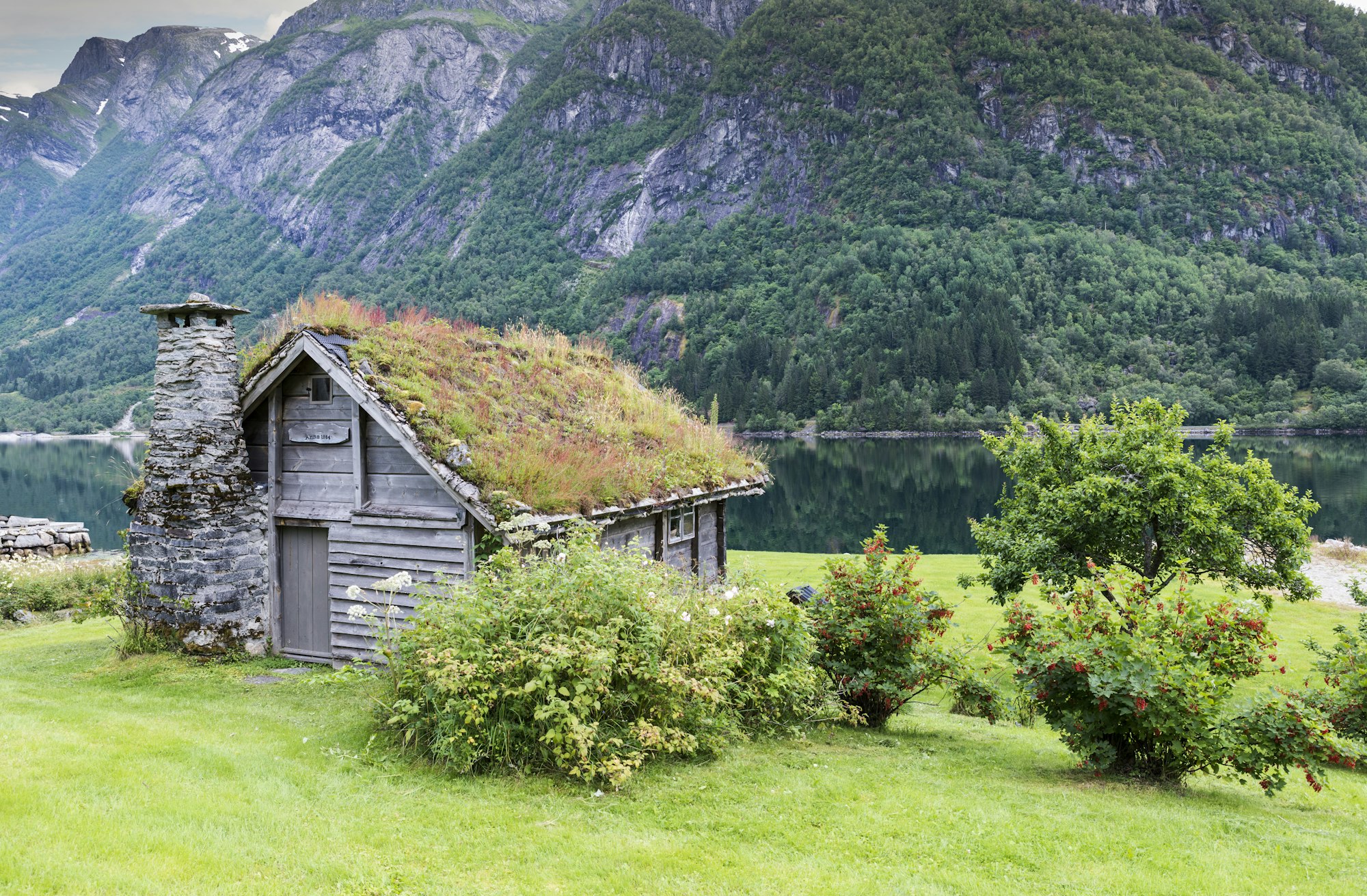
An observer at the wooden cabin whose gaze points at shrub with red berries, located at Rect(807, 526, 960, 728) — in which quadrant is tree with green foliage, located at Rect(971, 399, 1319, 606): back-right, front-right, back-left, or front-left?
front-left

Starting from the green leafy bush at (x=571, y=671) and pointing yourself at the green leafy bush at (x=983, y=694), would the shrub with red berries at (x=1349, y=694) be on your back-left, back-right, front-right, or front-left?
front-right

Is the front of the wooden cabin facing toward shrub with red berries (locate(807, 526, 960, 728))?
no

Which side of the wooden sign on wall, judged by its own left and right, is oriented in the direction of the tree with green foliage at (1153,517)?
left

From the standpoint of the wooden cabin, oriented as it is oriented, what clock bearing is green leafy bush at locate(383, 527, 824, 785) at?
The green leafy bush is roughly at 10 o'clock from the wooden cabin.

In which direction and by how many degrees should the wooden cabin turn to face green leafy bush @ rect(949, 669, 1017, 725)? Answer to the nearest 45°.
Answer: approximately 90° to its left

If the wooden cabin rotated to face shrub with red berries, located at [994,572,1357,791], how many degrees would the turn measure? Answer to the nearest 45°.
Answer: approximately 90° to its left

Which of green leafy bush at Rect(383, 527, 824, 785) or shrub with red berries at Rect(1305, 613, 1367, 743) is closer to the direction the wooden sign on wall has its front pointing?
the green leafy bush

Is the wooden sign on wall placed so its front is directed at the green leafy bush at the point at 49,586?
no

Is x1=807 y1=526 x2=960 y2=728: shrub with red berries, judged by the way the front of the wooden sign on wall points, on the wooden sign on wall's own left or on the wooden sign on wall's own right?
on the wooden sign on wall's own left

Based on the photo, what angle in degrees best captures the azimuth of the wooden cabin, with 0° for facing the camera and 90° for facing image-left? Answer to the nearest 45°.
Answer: approximately 45°

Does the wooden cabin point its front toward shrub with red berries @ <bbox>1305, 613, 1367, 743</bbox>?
no

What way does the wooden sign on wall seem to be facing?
toward the camera

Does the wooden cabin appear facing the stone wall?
no

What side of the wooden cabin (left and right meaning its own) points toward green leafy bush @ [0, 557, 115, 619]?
right
